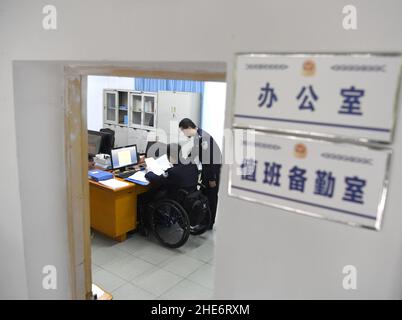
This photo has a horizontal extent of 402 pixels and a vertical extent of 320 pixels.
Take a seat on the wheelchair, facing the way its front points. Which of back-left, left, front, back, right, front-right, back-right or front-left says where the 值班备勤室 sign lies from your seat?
back-left

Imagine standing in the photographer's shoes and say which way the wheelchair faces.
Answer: facing away from the viewer and to the left of the viewer

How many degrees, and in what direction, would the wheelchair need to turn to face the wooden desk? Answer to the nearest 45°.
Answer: approximately 45° to its left

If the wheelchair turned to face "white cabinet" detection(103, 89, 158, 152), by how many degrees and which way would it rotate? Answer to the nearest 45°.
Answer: approximately 45° to its right

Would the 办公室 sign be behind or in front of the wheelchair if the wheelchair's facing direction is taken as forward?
behind

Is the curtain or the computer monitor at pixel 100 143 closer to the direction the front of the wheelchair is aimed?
the computer monitor
